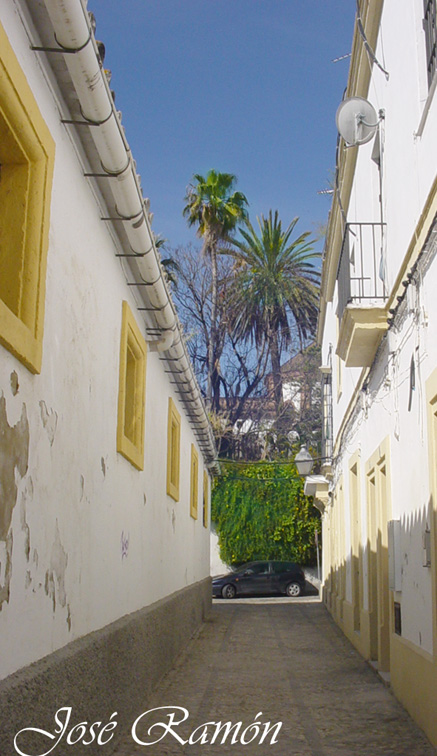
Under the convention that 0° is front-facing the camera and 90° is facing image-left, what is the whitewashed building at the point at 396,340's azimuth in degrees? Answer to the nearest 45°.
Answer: approximately 90°

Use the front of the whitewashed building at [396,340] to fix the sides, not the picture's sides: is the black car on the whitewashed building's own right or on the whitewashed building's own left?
on the whitewashed building's own right

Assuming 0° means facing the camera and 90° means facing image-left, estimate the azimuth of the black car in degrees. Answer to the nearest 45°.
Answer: approximately 90°

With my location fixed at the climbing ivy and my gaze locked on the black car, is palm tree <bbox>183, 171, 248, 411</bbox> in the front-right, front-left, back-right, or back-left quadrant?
back-right

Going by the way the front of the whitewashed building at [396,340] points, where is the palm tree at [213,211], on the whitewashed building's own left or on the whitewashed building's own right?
on the whitewashed building's own right

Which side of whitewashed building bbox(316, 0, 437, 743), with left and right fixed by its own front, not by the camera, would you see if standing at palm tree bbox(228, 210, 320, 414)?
right
